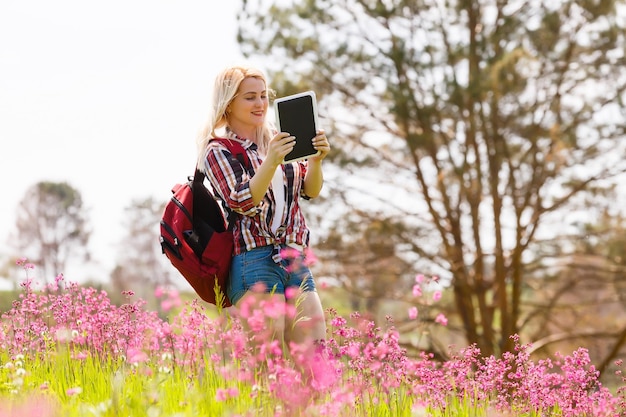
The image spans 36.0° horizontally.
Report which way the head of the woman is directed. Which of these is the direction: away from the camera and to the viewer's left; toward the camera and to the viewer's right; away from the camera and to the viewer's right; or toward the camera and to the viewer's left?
toward the camera and to the viewer's right

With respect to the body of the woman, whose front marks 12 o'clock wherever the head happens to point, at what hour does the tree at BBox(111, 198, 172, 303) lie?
The tree is roughly at 7 o'clock from the woman.

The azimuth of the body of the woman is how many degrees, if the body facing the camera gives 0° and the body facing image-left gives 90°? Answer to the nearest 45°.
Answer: approximately 315°
